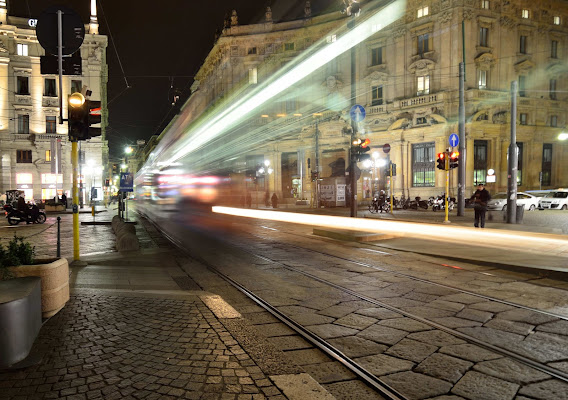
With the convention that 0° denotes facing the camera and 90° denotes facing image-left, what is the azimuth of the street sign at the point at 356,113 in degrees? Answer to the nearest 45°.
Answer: approximately 0°

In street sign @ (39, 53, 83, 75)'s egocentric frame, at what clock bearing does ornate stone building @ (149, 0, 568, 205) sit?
The ornate stone building is roughly at 2 o'clock from the street sign.

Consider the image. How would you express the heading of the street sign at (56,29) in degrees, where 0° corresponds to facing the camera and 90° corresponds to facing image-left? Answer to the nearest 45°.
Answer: approximately 180°

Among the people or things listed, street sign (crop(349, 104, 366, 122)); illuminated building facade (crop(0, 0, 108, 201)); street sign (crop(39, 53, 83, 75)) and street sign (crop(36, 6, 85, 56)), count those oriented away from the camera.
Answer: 2

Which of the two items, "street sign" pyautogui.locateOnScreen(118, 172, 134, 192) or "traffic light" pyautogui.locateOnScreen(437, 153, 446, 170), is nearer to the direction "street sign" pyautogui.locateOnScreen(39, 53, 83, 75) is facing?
the street sign

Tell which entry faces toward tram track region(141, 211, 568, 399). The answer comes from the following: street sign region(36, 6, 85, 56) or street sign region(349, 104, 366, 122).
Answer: street sign region(349, 104, 366, 122)

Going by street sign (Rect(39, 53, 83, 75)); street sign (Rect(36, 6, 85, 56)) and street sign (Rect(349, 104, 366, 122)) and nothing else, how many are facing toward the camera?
1

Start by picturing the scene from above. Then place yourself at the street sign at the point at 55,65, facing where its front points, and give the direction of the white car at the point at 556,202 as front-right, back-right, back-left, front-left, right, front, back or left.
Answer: right

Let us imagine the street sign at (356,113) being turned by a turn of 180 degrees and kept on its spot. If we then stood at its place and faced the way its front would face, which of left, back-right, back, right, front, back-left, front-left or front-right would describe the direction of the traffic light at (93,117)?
back-left

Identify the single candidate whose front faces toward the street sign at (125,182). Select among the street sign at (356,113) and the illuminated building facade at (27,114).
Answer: the illuminated building facade

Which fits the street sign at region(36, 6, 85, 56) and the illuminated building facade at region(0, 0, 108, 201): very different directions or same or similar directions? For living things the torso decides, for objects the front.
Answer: very different directions

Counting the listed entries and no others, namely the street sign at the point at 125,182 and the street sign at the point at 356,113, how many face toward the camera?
2

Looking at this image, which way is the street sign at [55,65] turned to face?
away from the camera

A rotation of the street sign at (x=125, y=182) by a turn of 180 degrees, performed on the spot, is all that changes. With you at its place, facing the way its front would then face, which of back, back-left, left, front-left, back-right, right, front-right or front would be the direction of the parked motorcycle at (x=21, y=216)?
front-left
